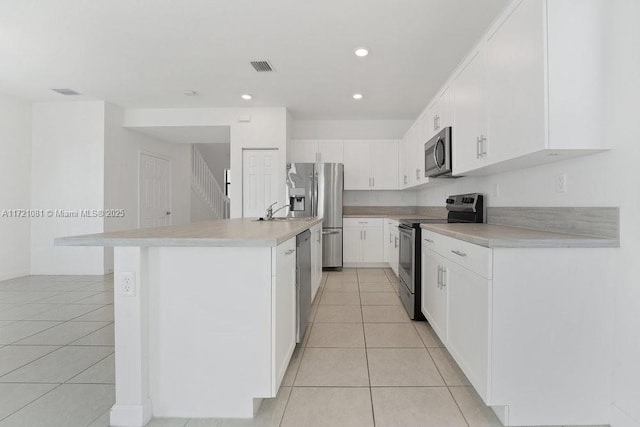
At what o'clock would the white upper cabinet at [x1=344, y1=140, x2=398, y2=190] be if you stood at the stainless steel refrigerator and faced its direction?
The white upper cabinet is roughly at 8 o'clock from the stainless steel refrigerator.

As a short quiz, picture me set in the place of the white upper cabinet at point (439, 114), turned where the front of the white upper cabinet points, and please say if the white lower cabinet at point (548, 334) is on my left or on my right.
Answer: on my left

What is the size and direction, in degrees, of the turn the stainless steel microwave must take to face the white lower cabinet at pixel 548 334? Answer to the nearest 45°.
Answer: approximately 90° to its left

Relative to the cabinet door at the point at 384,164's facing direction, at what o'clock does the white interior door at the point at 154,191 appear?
The white interior door is roughly at 3 o'clock from the cabinet door.

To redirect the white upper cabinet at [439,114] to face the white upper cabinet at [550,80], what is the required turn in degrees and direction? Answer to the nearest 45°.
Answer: approximately 90° to its left

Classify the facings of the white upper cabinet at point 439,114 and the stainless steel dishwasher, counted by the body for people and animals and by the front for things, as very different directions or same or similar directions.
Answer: very different directions

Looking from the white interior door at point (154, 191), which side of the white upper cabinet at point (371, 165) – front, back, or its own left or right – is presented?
right

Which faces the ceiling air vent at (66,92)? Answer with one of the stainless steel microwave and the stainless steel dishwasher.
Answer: the stainless steel microwave

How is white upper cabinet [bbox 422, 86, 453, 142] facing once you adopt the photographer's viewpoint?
facing to the left of the viewer

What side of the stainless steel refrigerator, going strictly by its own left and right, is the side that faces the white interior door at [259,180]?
right

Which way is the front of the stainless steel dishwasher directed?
to the viewer's right

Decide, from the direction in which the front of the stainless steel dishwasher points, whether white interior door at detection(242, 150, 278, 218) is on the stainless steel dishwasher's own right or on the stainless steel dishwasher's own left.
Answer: on the stainless steel dishwasher's own left
